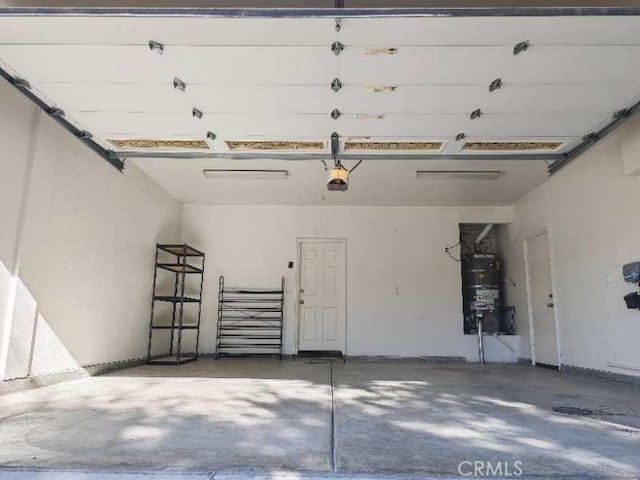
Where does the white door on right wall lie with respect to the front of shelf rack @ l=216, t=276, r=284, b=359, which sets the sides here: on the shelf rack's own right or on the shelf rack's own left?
on the shelf rack's own left

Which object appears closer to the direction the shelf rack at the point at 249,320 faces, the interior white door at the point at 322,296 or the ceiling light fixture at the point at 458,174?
the ceiling light fixture

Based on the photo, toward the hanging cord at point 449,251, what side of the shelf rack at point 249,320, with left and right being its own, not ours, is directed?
left

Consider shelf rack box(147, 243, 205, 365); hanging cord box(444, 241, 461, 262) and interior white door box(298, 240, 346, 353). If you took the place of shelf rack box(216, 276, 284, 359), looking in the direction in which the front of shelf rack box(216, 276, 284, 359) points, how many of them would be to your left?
2

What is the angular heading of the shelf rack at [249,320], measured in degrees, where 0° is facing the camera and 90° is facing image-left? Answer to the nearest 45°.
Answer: approximately 0°

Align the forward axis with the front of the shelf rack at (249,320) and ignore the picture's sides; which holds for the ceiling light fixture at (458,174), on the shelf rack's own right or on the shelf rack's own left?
on the shelf rack's own left

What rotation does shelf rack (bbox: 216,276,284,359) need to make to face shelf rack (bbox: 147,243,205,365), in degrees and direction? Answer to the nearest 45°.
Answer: approximately 45° to its right

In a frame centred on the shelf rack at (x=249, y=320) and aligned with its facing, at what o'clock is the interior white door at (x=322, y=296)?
The interior white door is roughly at 9 o'clock from the shelf rack.
